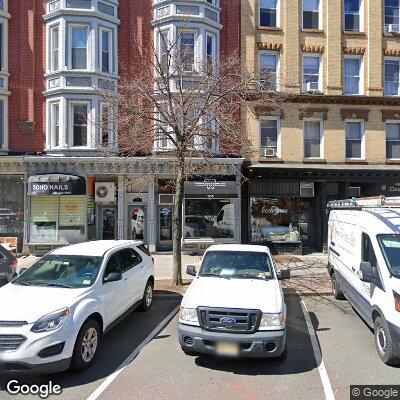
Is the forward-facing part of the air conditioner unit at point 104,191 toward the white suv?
yes

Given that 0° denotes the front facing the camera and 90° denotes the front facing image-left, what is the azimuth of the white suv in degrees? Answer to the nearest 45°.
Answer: approximately 45°

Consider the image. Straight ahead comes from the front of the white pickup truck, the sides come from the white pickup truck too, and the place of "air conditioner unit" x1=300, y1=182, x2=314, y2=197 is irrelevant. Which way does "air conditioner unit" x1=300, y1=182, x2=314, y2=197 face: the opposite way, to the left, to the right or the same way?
the same way

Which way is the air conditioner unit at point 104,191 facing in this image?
toward the camera

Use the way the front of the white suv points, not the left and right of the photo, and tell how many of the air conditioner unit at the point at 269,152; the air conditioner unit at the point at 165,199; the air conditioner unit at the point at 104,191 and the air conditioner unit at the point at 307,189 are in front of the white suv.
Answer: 0

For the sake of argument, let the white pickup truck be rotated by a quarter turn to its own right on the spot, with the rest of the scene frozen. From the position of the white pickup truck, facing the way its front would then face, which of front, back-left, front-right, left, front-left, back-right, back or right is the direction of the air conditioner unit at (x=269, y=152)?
right

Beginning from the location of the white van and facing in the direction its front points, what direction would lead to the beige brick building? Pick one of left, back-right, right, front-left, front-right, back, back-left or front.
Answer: back-left

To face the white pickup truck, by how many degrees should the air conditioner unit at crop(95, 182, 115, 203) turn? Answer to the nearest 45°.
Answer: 0° — it already faces it

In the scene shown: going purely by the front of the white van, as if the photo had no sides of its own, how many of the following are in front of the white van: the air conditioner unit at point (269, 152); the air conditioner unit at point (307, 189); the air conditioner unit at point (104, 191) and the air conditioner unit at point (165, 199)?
0

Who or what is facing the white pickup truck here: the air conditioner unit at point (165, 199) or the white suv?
the air conditioner unit

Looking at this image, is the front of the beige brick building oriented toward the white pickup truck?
yes

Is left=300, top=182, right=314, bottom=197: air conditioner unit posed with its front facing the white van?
yes

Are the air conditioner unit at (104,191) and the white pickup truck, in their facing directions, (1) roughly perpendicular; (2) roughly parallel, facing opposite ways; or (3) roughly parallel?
roughly parallel

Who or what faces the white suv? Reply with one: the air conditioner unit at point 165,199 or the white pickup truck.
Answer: the air conditioner unit

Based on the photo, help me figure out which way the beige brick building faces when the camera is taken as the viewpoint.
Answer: facing the viewer
